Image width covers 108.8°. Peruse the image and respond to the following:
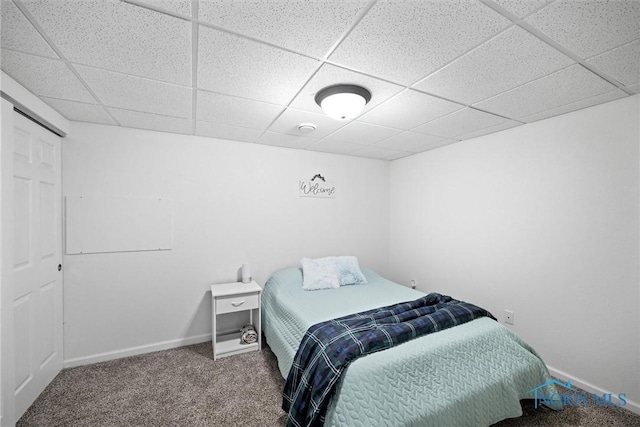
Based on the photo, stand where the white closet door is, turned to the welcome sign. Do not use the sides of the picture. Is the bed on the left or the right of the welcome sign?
right

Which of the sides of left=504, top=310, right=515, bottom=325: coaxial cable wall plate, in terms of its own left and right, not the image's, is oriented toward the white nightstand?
front

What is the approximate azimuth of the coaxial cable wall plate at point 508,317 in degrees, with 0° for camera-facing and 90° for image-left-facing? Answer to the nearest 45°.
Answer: approximately 45°

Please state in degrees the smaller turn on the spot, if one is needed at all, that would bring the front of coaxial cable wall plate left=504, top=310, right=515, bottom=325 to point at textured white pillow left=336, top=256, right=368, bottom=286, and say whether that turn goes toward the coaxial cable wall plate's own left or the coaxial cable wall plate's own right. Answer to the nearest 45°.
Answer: approximately 45° to the coaxial cable wall plate's own right

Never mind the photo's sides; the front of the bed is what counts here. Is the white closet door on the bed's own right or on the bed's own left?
on the bed's own right

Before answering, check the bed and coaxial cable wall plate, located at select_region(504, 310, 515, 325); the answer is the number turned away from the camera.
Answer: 0

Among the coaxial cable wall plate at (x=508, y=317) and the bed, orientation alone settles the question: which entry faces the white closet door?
the coaxial cable wall plate

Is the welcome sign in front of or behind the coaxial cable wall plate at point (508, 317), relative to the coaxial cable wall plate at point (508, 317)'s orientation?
in front

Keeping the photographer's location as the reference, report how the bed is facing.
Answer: facing the viewer and to the right of the viewer

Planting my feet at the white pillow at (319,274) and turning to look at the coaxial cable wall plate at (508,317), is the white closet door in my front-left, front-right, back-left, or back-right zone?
back-right

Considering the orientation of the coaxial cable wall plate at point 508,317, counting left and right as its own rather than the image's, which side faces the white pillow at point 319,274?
front

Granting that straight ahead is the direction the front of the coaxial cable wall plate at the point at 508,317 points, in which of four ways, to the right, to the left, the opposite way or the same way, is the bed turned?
to the left
